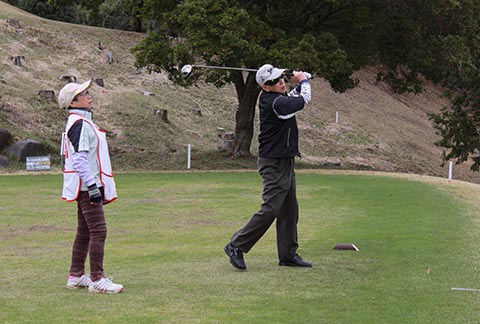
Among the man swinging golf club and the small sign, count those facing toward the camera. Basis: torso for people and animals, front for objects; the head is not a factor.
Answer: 1

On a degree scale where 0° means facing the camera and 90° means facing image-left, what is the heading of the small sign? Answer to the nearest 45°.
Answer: approximately 0°

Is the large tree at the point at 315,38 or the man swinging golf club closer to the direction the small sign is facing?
the man swinging golf club

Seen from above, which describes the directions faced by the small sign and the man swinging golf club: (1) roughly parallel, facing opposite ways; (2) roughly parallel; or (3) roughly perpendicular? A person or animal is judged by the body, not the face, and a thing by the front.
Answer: roughly perpendicular

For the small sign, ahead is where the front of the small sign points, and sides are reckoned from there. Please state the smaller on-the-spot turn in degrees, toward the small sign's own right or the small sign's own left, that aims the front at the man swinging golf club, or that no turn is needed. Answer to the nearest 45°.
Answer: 0° — it already faces them

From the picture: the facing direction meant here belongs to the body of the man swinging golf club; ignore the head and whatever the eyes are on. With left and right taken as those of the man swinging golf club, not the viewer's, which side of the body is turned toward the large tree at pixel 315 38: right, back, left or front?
left

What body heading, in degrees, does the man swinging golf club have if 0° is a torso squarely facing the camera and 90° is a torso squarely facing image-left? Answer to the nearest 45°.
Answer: approximately 270°
